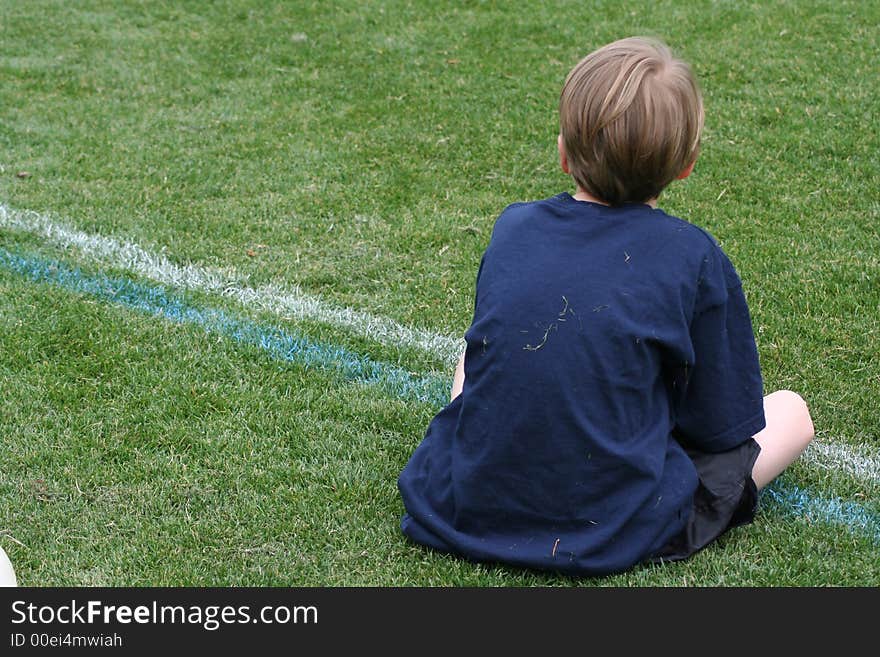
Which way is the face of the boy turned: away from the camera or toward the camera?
away from the camera

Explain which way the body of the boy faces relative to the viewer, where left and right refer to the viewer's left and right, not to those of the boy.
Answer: facing away from the viewer
